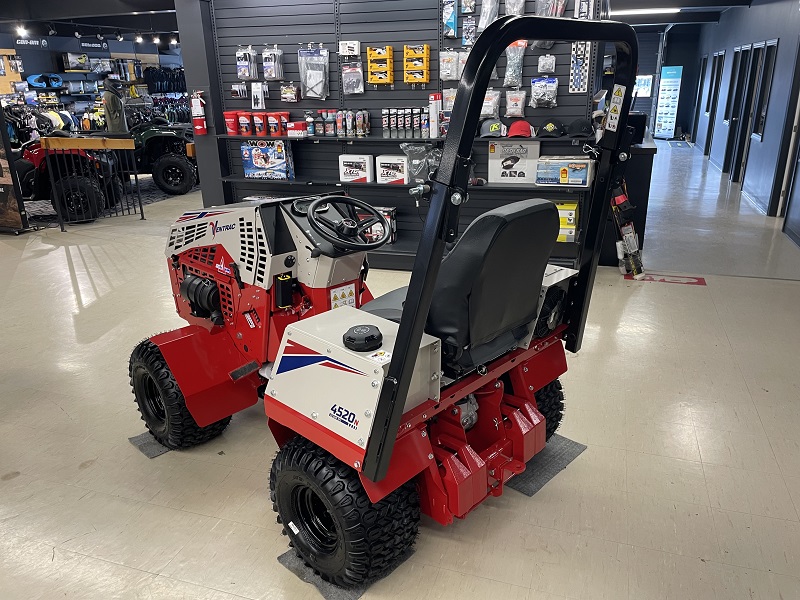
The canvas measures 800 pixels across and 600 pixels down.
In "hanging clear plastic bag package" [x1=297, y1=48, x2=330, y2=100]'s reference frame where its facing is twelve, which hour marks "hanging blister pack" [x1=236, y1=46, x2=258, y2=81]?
"hanging blister pack" [x1=236, y1=46, x2=258, y2=81] is roughly at 4 o'clock from "hanging clear plastic bag package" [x1=297, y1=48, x2=330, y2=100].

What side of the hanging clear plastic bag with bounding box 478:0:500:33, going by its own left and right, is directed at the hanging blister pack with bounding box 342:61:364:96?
right

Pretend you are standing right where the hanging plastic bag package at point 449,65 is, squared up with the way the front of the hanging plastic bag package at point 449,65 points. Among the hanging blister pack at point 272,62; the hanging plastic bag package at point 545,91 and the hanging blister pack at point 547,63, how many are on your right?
1

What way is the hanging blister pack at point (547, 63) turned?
toward the camera

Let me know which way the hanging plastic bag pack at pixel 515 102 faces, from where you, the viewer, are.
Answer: facing the viewer

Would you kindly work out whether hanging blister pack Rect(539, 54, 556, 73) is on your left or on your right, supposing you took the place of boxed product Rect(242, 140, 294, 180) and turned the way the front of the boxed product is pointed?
on your left

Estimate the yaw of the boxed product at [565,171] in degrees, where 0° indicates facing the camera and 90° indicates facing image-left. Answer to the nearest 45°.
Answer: approximately 0°

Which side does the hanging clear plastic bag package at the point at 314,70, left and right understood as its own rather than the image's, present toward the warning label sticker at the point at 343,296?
front

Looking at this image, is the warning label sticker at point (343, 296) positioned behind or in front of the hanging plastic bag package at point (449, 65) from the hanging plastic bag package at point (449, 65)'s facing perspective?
in front

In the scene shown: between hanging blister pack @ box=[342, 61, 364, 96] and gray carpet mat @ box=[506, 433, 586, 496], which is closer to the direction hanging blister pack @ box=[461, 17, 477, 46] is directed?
the gray carpet mat

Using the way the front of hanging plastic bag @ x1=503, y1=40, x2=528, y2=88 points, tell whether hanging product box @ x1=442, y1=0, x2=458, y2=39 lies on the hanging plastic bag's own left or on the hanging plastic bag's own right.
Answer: on the hanging plastic bag's own right

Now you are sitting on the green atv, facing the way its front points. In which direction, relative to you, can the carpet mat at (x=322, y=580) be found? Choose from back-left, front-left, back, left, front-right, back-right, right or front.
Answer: front-right

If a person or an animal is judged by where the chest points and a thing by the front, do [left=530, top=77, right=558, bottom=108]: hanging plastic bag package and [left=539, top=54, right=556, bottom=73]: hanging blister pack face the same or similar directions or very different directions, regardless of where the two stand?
same or similar directions

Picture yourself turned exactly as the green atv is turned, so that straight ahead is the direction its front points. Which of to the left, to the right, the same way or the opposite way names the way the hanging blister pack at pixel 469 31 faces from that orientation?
to the right

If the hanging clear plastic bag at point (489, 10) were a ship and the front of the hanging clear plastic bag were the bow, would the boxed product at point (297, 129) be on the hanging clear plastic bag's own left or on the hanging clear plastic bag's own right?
on the hanging clear plastic bag's own right

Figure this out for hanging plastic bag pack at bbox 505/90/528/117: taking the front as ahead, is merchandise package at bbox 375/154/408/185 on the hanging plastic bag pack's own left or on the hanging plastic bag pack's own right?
on the hanging plastic bag pack's own right

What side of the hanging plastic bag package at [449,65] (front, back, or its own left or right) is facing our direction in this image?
front

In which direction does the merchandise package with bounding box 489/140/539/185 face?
toward the camera
